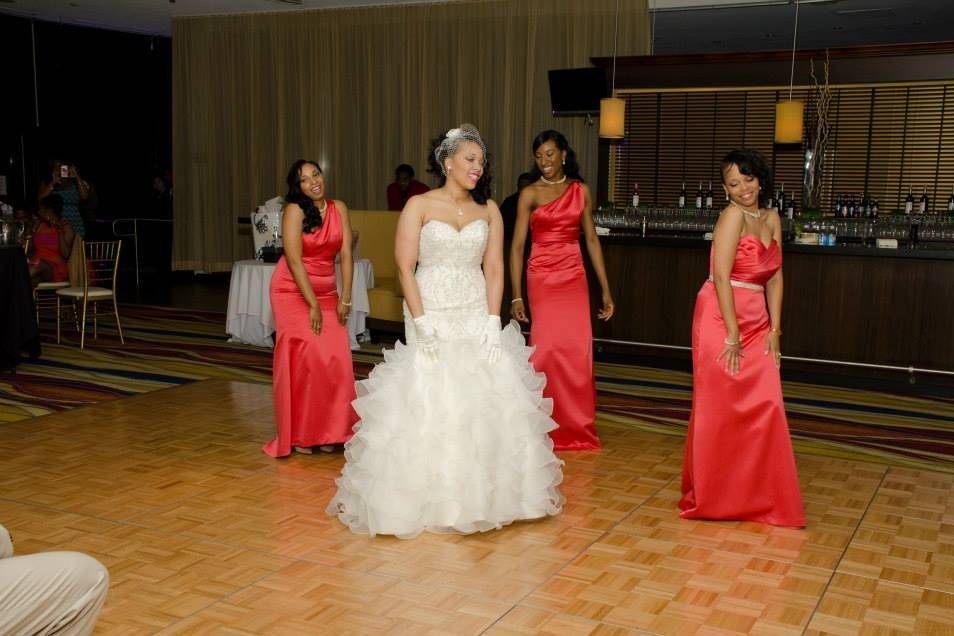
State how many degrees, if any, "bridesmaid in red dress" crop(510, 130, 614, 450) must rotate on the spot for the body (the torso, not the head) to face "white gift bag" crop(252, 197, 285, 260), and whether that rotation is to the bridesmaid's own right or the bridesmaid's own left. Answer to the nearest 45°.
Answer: approximately 135° to the bridesmaid's own right

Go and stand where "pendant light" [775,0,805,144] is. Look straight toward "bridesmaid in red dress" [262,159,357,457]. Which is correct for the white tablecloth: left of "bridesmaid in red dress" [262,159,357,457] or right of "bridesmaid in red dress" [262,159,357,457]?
right

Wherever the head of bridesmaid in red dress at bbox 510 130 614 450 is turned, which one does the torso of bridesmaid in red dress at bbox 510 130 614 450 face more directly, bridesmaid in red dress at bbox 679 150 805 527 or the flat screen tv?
the bridesmaid in red dress

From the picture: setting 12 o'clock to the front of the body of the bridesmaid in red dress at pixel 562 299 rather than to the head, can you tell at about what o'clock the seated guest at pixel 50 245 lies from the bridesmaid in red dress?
The seated guest is roughly at 4 o'clock from the bridesmaid in red dress.

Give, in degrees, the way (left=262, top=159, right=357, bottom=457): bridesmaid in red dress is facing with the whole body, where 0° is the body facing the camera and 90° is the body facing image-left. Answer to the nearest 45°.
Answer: approximately 315°

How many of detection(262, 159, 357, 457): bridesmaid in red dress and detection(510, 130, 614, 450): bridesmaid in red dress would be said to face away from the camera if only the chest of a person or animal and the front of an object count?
0

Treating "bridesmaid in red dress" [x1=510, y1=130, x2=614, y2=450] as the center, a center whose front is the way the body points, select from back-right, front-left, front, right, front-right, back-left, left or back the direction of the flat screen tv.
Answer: back

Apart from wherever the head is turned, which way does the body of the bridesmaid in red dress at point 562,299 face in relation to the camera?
toward the camera

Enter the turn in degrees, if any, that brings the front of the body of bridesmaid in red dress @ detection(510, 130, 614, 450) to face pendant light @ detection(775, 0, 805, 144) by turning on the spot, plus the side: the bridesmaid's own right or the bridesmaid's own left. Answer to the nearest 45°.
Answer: approximately 135° to the bridesmaid's own left

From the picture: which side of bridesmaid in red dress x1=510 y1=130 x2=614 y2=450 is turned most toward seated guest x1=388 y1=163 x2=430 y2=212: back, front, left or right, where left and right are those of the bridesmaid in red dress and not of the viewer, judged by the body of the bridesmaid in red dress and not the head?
back

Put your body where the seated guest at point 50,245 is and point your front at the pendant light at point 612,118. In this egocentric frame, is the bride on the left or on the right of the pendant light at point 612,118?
right

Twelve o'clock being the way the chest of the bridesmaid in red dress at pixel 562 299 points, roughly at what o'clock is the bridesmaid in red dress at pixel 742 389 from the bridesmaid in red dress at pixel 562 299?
the bridesmaid in red dress at pixel 742 389 is roughly at 11 o'clock from the bridesmaid in red dress at pixel 562 299.

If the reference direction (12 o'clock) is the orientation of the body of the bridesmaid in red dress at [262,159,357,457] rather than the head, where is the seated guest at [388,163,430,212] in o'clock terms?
The seated guest is roughly at 8 o'clock from the bridesmaid in red dress.

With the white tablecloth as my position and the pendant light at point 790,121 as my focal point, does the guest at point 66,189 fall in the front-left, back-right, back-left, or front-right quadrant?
back-left

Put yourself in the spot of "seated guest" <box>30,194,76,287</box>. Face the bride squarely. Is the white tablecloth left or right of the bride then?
left

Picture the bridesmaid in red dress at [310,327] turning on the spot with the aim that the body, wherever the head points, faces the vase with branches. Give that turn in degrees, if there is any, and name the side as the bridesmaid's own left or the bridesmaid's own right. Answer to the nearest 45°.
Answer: approximately 90° to the bridesmaid's own left

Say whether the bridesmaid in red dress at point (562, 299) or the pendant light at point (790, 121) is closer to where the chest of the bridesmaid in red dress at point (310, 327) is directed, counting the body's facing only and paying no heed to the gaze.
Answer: the bridesmaid in red dress
